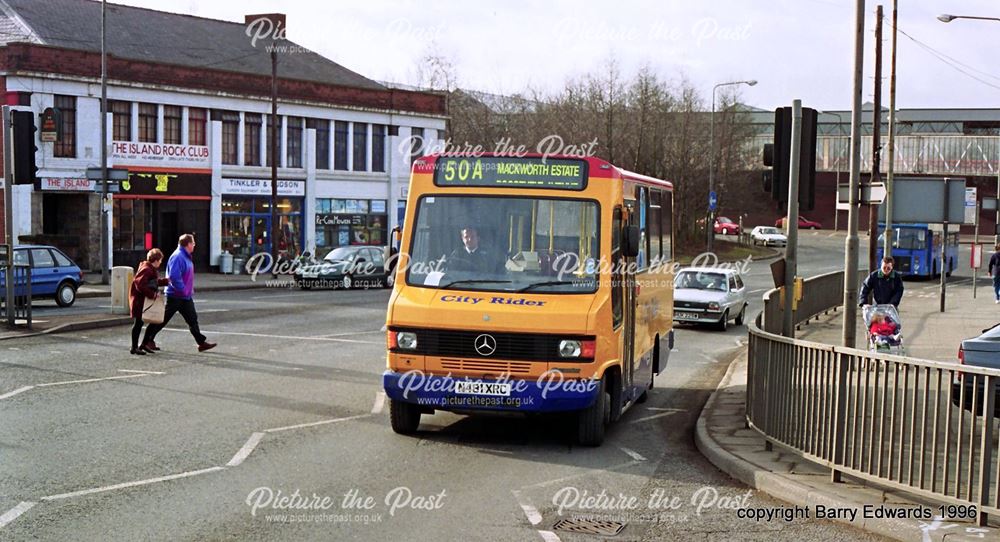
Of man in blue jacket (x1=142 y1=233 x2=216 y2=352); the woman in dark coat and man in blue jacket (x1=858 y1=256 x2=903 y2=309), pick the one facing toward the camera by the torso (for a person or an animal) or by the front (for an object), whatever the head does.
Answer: man in blue jacket (x1=858 y1=256 x2=903 y2=309)

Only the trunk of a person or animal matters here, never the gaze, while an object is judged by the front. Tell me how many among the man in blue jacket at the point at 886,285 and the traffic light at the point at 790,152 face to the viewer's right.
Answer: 0

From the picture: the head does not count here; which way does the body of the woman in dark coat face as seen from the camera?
to the viewer's right

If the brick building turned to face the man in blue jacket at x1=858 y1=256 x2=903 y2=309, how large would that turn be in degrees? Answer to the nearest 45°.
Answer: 0° — it already faces them

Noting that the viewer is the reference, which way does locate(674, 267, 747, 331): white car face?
facing the viewer and to the left of the viewer

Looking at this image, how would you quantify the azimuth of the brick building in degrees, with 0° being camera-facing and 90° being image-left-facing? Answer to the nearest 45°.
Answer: approximately 315°

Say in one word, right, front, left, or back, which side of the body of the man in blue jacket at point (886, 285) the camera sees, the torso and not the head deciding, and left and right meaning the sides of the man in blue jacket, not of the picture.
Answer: front

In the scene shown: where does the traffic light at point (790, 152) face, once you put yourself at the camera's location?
facing away from the viewer

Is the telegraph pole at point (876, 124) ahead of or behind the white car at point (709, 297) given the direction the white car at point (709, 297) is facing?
behind

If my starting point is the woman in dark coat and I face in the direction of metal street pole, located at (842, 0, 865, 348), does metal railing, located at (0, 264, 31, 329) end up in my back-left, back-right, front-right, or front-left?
back-left

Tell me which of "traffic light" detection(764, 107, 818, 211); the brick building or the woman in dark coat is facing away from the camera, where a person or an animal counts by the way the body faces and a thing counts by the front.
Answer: the traffic light

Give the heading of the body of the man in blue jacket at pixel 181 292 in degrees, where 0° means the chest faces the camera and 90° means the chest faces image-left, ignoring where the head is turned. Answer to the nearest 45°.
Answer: approximately 270°

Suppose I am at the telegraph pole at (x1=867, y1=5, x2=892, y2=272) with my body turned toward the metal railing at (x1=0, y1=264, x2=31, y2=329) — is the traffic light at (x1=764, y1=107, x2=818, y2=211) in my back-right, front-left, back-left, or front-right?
front-left
